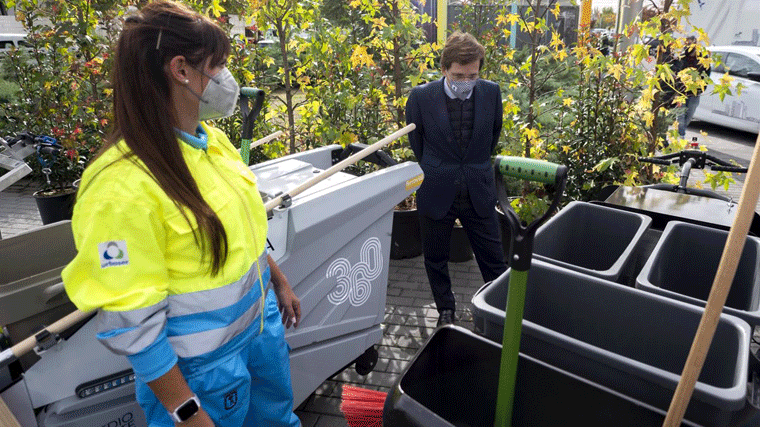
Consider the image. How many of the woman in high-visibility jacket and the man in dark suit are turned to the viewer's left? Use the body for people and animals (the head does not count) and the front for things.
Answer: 0

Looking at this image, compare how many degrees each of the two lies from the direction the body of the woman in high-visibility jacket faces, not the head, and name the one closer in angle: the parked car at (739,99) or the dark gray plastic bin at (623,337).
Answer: the dark gray plastic bin

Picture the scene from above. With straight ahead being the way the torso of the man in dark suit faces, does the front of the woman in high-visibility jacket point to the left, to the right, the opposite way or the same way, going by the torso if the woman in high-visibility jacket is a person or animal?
to the left

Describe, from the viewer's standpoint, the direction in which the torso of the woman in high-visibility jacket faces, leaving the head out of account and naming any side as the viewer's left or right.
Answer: facing the viewer and to the right of the viewer

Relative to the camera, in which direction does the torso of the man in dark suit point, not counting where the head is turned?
toward the camera

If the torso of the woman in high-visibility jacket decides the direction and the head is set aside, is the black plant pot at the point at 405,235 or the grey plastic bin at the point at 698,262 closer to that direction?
the grey plastic bin

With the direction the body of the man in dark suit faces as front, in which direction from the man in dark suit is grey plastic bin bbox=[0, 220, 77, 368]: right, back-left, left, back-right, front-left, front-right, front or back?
front-right

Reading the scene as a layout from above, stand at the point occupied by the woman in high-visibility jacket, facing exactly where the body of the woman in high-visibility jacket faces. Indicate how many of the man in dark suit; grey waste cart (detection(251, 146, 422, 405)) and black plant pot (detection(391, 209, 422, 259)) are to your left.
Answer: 3

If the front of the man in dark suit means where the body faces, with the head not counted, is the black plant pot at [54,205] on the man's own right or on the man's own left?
on the man's own right

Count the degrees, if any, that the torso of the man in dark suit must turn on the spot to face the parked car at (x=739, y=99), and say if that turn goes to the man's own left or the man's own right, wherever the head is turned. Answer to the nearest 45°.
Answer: approximately 135° to the man's own left

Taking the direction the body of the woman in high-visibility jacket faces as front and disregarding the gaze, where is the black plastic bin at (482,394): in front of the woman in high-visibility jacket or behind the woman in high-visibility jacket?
in front

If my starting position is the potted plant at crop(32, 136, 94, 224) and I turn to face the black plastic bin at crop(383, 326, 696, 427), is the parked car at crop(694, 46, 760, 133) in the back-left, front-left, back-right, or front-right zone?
front-left

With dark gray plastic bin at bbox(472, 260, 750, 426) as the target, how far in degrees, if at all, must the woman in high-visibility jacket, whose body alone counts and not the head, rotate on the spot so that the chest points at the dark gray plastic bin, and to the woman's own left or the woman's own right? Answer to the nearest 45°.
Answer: approximately 45° to the woman's own left

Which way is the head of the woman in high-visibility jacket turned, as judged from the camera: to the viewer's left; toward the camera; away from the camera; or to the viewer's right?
to the viewer's right

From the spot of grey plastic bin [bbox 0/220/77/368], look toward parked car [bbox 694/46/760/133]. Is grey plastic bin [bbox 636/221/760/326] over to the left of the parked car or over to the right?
right

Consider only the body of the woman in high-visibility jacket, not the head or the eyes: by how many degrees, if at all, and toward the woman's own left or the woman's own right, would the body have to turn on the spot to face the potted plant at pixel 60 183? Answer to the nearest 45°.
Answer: approximately 135° to the woman's own left

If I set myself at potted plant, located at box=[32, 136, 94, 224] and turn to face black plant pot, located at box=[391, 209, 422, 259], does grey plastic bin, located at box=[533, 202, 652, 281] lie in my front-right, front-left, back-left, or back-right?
front-right
